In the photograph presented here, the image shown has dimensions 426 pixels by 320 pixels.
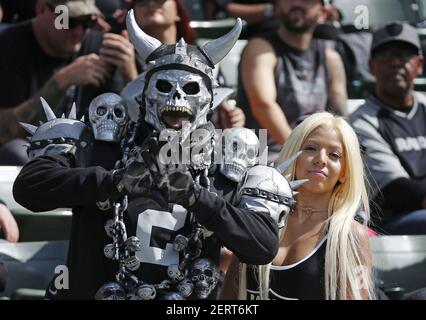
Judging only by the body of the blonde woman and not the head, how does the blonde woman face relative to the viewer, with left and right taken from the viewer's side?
facing the viewer and to the left of the viewer

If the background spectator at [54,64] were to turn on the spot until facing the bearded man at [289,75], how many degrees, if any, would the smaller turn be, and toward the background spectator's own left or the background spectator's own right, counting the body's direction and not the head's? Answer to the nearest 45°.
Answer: approximately 45° to the background spectator's own left

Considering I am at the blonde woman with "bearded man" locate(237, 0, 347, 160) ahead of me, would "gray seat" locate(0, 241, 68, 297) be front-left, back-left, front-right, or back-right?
front-left

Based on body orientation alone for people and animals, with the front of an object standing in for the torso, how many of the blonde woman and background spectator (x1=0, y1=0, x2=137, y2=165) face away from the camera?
0

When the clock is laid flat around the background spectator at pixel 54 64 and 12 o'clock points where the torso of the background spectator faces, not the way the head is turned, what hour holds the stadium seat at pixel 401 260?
The stadium seat is roughly at 11 o'clock from the background spectator.

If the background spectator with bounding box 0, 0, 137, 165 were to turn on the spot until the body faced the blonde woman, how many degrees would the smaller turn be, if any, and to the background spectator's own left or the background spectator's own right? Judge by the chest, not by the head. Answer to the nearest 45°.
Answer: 0° — they already face them

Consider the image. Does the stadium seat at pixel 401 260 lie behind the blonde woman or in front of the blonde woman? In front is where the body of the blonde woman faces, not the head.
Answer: behind

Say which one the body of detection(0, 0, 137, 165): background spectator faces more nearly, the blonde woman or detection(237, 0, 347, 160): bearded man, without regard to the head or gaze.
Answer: the blonde woman

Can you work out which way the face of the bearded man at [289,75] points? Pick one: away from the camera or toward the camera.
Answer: toward the camera

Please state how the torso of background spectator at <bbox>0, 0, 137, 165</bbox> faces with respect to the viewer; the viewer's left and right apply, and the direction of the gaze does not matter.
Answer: facing the viewer and to the right of the viewer

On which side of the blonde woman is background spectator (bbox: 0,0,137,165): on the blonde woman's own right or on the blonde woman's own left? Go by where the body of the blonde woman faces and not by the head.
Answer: on the blonde woman's own right

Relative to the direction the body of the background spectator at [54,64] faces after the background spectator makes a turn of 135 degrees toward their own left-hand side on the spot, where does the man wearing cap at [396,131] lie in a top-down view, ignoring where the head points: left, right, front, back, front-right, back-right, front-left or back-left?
right

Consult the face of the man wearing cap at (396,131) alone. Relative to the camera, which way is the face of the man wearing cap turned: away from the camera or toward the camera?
toward the camera

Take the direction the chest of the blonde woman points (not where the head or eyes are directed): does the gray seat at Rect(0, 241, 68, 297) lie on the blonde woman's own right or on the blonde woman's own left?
on the blonde woman's own right

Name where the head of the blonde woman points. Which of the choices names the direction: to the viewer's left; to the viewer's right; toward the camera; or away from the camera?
toward the camera

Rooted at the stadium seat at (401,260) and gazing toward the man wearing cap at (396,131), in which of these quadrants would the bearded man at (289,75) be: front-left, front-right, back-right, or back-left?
front-left
